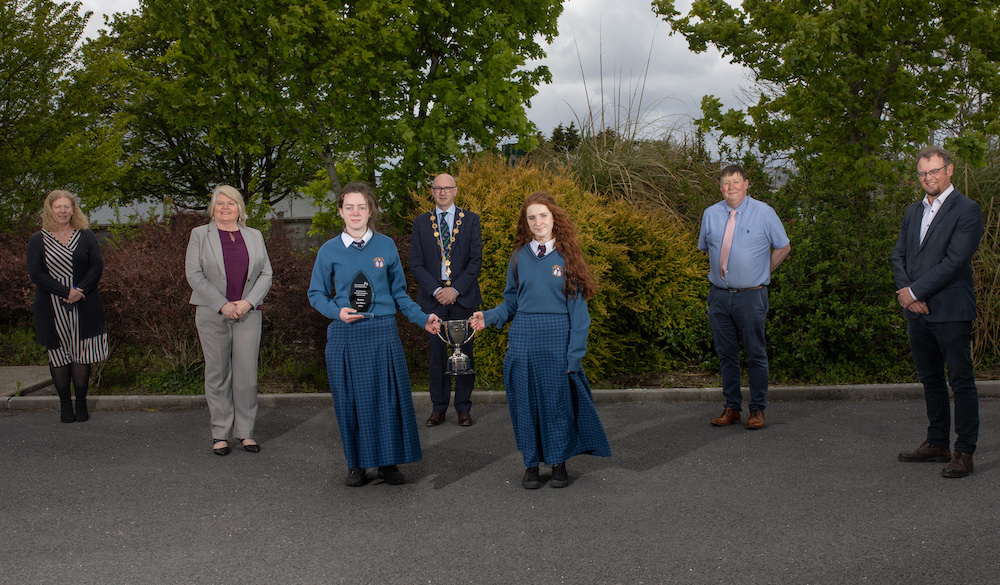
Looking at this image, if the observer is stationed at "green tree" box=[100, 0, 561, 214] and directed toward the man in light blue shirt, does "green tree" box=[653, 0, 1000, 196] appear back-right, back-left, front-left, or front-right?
front-left

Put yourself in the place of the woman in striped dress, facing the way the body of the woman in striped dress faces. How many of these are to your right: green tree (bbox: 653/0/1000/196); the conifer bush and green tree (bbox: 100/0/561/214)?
0

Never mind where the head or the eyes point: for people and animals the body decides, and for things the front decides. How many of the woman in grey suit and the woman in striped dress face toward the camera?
2

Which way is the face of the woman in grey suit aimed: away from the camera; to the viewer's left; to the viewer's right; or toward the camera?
toward the camera

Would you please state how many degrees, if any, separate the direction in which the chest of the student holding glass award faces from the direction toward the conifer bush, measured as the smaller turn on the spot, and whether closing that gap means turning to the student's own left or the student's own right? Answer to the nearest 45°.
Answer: approximately 135° to the student's own left

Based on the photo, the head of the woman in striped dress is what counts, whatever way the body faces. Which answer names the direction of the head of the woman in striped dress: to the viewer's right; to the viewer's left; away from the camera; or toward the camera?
toward the camera

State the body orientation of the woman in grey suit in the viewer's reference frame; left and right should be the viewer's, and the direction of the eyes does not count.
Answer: facing the viewer

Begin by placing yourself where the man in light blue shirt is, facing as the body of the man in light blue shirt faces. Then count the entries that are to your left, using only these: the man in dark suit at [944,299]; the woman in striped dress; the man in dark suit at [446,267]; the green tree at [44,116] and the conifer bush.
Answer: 1

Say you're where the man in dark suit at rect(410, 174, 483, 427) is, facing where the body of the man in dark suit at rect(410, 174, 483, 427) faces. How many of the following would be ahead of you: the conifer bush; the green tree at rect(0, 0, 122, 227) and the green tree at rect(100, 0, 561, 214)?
0

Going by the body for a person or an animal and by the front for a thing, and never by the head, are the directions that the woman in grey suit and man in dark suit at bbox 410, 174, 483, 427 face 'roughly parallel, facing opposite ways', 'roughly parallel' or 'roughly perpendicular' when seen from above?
roughly parallel

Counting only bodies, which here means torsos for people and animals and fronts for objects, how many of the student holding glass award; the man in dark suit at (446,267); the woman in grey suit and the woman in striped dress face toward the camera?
4

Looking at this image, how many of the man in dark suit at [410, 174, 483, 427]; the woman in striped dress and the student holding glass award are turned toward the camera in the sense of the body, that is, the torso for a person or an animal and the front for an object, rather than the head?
3

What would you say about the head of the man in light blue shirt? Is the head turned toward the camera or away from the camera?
toward the camera

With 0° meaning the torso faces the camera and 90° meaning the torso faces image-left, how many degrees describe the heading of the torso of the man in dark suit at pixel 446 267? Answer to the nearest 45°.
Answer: approximately 0°

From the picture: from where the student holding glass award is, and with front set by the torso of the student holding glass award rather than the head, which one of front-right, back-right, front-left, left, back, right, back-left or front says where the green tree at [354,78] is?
back

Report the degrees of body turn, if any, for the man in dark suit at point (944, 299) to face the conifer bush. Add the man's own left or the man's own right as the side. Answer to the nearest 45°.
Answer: approximately 90° to the man's own right

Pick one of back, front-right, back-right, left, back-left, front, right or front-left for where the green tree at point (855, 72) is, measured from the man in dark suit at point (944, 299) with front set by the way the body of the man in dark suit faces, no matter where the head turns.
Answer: back-right

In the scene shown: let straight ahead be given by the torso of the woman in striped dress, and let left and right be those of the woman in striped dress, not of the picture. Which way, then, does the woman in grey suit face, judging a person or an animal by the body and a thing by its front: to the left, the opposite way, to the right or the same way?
the same way

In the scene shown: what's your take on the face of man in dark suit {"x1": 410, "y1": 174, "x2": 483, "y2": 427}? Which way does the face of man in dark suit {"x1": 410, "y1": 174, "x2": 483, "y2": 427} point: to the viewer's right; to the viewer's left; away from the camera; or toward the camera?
toward the camera

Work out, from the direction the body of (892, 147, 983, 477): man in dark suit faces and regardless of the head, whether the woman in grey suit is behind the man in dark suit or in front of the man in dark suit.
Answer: in front
